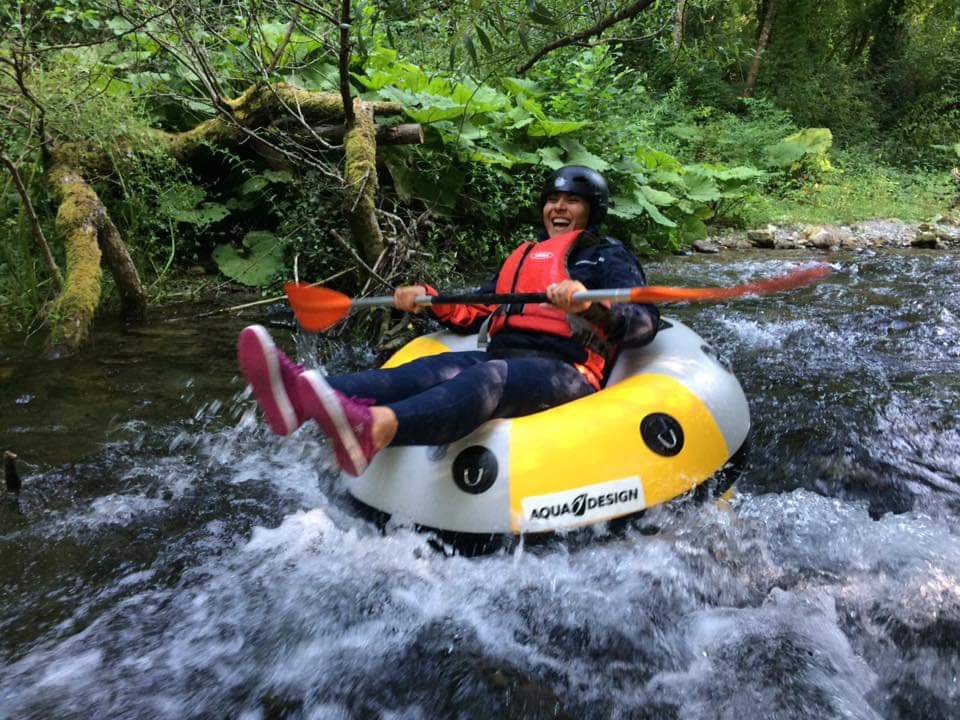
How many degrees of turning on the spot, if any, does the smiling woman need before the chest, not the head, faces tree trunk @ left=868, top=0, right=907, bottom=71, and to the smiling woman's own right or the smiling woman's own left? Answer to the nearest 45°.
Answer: approximately 180°

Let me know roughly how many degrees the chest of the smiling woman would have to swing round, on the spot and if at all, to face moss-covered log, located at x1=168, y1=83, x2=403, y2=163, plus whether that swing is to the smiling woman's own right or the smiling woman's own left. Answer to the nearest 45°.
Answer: approximately 90° to the smiling woman's own right

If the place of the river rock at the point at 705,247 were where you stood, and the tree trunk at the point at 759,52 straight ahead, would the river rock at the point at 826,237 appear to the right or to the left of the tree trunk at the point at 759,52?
right

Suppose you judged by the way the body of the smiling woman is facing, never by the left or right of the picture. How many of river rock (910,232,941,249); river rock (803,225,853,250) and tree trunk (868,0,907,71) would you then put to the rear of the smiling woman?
3

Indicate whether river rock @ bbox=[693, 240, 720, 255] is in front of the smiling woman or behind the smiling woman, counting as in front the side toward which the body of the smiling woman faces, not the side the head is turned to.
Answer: behind

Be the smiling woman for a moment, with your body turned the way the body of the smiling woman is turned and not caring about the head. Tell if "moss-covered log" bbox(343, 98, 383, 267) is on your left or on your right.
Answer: on your right

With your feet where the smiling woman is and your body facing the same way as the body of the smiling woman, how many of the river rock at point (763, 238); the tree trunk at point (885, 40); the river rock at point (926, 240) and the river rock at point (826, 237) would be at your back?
4

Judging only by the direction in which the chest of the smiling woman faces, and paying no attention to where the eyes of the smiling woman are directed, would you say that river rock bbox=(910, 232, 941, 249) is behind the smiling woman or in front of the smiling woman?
behind

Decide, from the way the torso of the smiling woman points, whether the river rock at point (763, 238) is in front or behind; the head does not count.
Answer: behind

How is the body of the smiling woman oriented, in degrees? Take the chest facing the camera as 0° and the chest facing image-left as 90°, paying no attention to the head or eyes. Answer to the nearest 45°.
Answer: approximately 45°

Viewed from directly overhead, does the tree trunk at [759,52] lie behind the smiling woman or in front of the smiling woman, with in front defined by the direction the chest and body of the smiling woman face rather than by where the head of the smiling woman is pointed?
behind

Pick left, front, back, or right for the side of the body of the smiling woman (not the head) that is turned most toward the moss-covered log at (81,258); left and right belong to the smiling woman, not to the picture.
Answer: right
